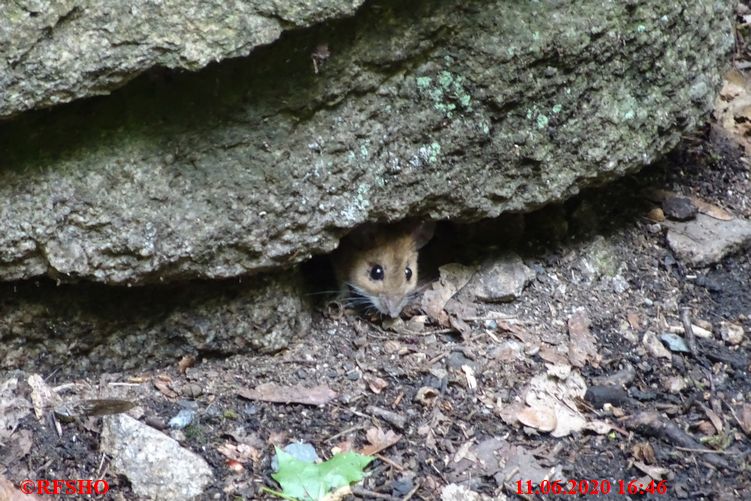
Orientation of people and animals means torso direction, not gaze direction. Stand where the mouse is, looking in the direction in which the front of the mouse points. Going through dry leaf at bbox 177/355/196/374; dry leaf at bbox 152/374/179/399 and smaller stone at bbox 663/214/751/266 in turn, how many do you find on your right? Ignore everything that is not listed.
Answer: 2

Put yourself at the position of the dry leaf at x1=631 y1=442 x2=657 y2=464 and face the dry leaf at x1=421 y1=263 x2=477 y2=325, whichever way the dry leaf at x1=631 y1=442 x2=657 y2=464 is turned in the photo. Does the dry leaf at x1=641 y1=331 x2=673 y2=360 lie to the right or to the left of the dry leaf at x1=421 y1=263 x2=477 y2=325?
right

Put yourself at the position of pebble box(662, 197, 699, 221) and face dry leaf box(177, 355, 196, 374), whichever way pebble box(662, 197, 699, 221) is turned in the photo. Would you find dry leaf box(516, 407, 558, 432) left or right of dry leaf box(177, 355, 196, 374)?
left

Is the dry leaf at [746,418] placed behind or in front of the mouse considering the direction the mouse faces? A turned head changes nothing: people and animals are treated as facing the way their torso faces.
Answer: in front

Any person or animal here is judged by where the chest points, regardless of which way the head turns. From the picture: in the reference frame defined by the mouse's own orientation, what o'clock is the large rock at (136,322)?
The large rock is roughly at 3 o'clock from the mouse.

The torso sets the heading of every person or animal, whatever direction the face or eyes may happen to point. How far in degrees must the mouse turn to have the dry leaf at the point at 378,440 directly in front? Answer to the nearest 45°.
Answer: approximately 45° to its right

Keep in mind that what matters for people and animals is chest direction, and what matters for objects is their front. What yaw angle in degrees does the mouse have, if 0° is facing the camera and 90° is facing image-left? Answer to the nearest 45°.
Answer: approximately 315°

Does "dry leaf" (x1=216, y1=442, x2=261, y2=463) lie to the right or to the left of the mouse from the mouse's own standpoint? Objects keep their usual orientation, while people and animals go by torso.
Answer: on its right

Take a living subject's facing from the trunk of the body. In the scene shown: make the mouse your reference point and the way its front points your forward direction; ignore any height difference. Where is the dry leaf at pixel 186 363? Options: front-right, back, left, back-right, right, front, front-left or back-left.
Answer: right
